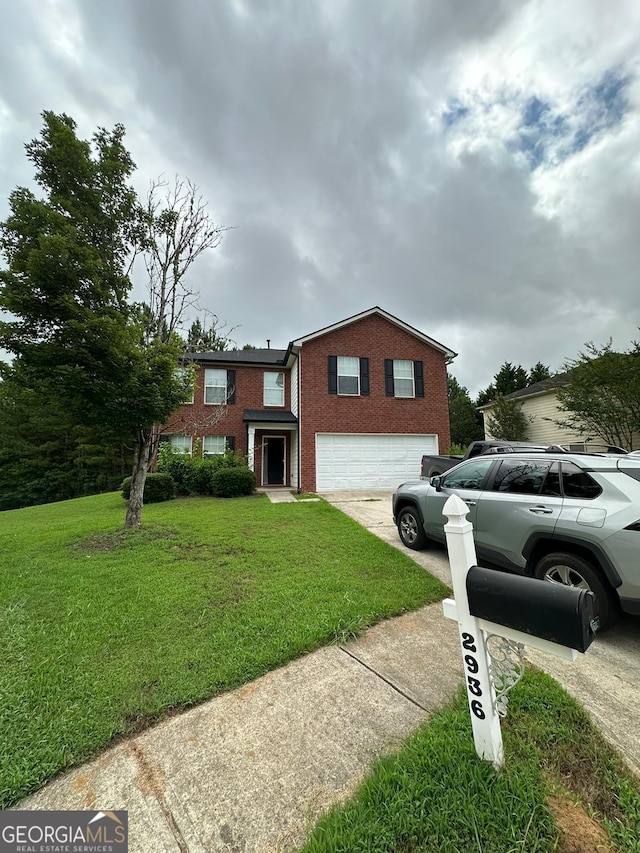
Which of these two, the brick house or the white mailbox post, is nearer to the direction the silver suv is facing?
the brick house

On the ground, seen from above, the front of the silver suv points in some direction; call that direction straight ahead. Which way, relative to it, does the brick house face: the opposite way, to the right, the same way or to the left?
the opposite way

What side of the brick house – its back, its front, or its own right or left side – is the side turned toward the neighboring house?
left

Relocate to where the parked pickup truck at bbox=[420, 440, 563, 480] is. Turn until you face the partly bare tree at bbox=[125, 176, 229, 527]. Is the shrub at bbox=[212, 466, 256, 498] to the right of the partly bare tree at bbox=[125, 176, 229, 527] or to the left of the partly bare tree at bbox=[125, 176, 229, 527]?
right

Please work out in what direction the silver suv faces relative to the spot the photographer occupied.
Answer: facing away from the viewer and to the left of the viewer

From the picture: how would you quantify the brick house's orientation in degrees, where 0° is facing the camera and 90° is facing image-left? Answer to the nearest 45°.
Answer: approximately 0°

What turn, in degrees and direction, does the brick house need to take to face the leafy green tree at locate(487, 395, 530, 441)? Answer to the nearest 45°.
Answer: approximately 90° to its left

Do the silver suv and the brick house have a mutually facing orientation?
yes

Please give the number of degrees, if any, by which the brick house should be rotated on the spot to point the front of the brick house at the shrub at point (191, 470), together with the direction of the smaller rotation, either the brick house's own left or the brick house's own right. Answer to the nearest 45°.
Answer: approximately 90° to the brick house's own right

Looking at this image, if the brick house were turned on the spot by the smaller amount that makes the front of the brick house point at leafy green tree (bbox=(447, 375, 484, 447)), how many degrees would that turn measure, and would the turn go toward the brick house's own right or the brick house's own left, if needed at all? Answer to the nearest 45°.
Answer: approximately 135° to the brick house's own left

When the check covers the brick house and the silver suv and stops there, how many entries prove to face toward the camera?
1

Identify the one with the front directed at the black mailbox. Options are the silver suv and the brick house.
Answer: the brick house

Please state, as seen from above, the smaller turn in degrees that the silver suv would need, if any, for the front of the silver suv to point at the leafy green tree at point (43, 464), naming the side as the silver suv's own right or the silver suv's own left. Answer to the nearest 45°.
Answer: approximately 45° to the silver suv's own left

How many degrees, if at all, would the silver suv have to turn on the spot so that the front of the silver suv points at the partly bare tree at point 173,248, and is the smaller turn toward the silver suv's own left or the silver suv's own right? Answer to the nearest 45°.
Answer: approximately 45° to the silver suv's own left

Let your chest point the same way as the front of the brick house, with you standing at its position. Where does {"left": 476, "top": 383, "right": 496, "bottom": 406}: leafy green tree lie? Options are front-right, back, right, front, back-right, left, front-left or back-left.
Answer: back-left
